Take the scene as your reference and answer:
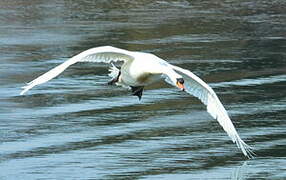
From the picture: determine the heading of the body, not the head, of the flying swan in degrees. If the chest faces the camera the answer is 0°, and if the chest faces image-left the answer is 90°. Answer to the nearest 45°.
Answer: approximately 315°
